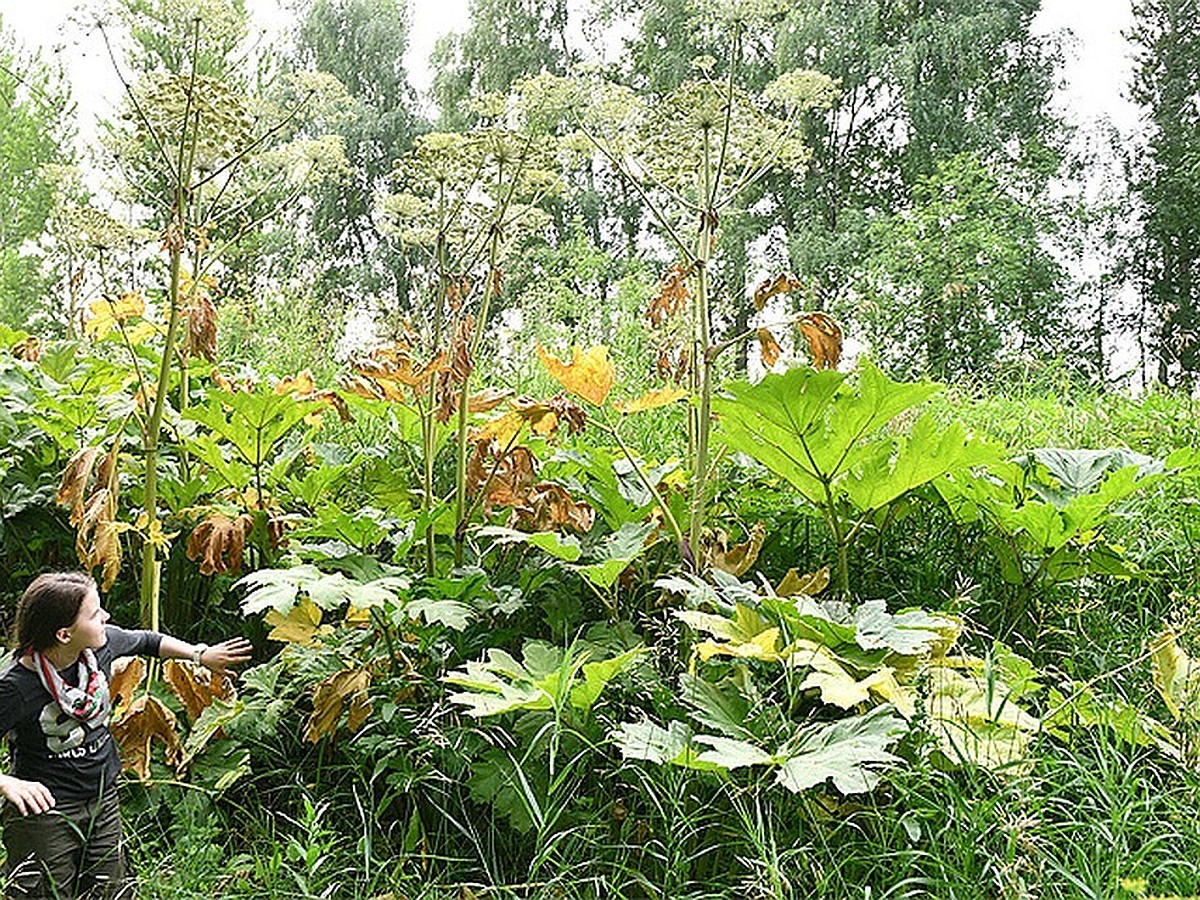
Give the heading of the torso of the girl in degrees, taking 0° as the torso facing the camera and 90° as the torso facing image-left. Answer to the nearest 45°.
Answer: approximately 315°

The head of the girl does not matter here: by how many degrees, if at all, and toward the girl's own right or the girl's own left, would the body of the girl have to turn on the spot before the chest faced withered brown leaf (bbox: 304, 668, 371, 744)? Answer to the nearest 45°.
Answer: approximately 45° to the girl's own left

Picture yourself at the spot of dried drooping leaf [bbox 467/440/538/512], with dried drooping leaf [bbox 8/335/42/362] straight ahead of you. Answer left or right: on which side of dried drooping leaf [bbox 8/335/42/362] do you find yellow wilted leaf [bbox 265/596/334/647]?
left

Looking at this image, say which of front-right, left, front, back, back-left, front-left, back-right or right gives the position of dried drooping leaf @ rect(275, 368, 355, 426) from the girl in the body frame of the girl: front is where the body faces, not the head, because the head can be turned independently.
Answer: left

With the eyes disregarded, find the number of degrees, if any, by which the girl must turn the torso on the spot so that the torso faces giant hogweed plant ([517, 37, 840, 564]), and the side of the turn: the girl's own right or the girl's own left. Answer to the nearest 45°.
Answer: approximately 45° to the girl's own left

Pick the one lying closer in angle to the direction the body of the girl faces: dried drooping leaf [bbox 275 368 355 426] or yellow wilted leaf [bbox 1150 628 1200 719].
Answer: the yellow wilted leaf

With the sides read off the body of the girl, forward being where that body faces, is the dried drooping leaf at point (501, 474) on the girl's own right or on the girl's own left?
on the girl's own left

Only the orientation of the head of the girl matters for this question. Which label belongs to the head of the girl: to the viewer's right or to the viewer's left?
to the viewer's right

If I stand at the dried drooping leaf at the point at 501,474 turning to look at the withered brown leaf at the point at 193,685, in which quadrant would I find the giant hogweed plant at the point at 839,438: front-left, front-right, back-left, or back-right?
back-left

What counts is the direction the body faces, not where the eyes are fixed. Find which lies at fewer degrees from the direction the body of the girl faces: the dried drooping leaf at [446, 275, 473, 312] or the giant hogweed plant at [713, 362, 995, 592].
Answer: the giant hogweed plant

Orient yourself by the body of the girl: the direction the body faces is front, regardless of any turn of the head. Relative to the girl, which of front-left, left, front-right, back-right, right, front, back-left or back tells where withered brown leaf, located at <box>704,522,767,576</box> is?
front-left
